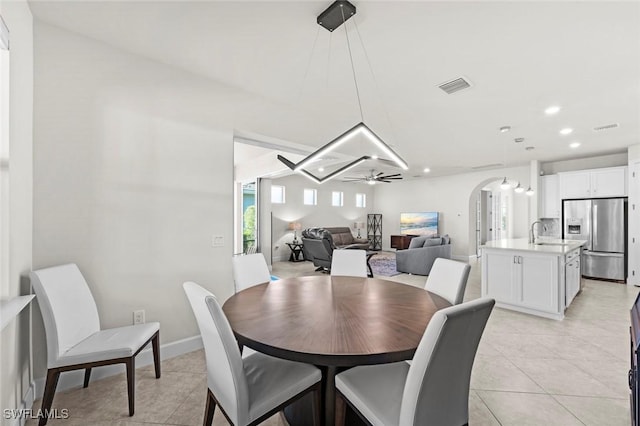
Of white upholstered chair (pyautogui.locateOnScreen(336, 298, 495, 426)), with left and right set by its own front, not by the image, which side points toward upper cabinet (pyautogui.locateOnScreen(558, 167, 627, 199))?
right

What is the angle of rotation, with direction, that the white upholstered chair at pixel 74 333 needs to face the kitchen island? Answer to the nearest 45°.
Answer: approximately 45° to its left

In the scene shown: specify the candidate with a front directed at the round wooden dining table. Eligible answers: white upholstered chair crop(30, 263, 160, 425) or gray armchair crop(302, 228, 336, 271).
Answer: the white upholstered chair

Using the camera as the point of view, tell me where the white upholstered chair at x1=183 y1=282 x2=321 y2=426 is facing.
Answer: facing away from the viewer and to the right of the viewer

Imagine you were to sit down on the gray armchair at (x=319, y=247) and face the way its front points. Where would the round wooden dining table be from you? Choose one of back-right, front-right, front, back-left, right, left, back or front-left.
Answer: back-right

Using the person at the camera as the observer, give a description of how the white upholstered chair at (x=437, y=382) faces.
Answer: facing away from the viewer and to the left of the viewer

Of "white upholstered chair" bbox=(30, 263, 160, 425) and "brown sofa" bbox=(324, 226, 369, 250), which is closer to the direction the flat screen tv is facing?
the white upholstered chair

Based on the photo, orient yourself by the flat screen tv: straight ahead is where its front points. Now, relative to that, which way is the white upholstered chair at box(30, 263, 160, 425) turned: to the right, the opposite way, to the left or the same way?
to the left

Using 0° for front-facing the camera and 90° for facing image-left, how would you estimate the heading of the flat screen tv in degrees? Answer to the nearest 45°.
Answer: approximately 0°

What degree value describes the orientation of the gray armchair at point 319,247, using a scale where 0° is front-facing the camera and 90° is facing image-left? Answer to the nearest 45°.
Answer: approximately 225°

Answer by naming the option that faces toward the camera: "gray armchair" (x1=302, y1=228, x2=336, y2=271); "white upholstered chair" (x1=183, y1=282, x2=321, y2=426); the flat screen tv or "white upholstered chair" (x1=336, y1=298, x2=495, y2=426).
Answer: the flat screen tv
